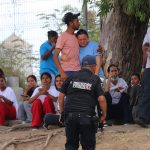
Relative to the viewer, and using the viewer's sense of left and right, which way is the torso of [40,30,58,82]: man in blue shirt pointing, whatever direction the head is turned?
facing the viewer and to the right of the viewer

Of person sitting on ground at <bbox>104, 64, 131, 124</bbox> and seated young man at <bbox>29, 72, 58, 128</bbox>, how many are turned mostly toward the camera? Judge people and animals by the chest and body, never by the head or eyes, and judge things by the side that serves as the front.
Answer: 2

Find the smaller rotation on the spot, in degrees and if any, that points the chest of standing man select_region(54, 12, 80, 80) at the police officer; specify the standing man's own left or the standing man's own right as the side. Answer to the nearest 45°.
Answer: approximately 45° to the standing man's own right

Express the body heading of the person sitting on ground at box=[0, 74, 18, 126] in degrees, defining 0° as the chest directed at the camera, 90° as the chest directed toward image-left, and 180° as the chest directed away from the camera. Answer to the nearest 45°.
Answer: approximately 45°

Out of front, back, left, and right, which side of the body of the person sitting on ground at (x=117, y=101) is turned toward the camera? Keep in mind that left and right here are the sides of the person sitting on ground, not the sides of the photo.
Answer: front

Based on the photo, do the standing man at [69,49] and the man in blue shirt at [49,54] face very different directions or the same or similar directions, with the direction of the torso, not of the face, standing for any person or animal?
same or similar directions

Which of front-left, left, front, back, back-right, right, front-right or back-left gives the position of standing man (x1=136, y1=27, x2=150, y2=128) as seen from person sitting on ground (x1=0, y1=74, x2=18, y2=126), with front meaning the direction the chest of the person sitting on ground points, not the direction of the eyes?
left

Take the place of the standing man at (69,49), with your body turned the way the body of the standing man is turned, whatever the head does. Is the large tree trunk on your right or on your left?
on your left

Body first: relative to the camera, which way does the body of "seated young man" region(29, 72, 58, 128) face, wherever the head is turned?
toward the camera

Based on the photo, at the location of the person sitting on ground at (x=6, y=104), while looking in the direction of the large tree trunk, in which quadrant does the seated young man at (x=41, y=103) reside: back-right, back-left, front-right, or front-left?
front-right
